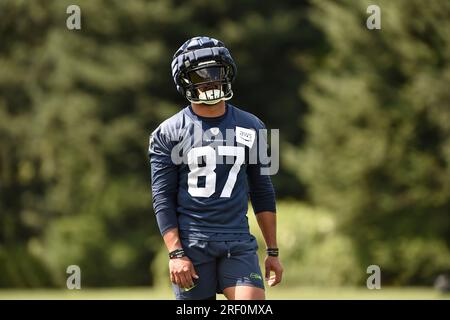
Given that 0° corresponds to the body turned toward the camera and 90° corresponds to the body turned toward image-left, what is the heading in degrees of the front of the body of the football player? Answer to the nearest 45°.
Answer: approximately 0°

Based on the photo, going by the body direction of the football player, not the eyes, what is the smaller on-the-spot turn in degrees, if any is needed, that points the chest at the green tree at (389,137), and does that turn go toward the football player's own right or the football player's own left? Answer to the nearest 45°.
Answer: approximately 180°
